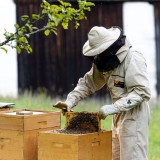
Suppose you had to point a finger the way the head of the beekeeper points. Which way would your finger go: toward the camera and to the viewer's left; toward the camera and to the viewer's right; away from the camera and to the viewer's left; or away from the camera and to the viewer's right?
toward the camera and to the viewer's left

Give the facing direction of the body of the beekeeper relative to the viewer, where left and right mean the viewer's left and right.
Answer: facing the viewer and to the left of the viewer
